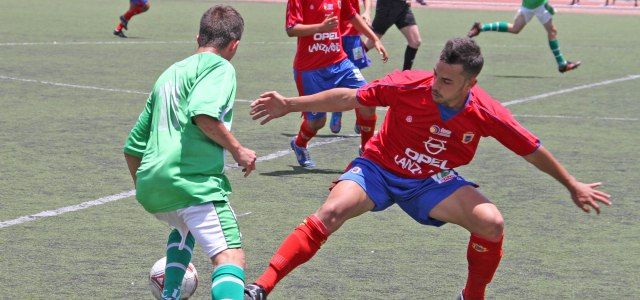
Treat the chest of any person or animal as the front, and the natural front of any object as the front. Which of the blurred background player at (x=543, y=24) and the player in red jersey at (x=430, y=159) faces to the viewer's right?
the blurred background player

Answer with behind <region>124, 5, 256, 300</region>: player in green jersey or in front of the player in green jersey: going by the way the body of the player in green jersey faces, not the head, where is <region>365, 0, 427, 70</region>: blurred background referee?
in front

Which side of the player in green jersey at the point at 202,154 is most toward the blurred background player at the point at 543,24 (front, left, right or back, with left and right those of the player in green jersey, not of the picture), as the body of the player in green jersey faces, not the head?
front

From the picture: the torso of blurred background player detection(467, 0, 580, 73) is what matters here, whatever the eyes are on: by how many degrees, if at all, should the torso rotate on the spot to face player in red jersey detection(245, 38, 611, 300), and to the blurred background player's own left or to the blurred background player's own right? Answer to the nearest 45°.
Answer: approximately 90° to the blurred background player's own right

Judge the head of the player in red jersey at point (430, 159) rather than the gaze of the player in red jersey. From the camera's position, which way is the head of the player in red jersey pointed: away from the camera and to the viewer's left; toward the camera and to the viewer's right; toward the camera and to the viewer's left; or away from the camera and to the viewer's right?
toward the camera and to the viewer's left

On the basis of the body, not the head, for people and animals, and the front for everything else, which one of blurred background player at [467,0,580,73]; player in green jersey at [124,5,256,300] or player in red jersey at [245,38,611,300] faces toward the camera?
the player in red jersey

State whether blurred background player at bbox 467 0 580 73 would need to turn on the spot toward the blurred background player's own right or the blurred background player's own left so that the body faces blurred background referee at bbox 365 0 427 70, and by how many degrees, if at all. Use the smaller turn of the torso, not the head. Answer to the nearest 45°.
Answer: approximately 135° to the blurred background player's own right

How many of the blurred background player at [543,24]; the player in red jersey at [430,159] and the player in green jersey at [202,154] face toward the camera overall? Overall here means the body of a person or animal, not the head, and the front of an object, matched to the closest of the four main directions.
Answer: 1

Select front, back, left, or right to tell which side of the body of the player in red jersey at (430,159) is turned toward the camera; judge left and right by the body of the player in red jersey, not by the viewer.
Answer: front

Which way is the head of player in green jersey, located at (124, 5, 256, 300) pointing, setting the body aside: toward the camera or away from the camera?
away from the camera

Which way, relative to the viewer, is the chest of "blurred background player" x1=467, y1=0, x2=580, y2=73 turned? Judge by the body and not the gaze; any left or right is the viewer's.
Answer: facing to the right of the viewer

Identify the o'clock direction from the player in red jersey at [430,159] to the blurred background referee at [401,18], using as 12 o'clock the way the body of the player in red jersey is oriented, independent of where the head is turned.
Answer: The blurred background referee is roughly at 6 o'clock from the player in red jersey.

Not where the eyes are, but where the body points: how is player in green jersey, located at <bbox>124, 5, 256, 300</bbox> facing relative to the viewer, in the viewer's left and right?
facing away from the viewer and to the right of the viewer

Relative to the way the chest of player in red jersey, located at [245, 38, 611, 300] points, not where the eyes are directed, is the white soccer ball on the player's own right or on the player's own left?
on the player's own right

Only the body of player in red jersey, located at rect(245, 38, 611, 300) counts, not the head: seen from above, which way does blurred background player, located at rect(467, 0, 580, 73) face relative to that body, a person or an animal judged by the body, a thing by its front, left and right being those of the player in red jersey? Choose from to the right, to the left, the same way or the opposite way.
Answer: to the left
